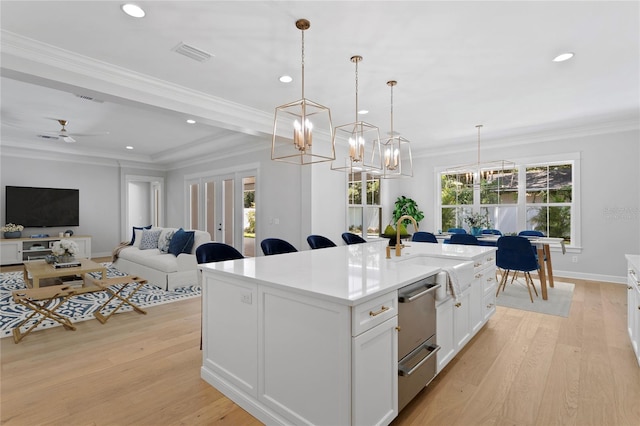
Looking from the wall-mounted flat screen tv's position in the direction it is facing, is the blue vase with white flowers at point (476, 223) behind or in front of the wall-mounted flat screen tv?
in front

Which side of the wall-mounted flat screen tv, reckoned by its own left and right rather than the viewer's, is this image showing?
front

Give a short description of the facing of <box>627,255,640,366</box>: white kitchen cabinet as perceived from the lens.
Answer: facing to the left of the viewer

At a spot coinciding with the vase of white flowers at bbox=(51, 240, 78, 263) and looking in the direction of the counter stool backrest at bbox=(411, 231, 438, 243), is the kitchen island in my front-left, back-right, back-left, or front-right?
front-right

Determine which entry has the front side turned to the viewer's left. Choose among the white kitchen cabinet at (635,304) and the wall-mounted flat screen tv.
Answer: the white kitchen cabinet

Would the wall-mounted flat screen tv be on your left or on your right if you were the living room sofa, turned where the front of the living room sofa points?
on your right

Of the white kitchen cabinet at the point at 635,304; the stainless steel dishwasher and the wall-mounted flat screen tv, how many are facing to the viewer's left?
1

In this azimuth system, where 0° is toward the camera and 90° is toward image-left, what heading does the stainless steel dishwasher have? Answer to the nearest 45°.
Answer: approximately 315°

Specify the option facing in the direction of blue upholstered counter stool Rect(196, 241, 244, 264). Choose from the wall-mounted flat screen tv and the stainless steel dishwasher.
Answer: the wall-mounted flat screen tv

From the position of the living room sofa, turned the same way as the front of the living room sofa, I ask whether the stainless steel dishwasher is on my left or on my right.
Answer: on my left

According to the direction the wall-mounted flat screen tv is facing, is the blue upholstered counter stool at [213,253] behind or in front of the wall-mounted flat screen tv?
in front
